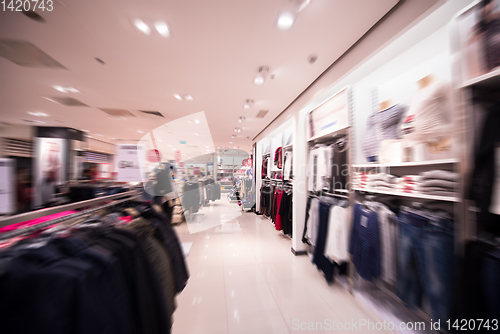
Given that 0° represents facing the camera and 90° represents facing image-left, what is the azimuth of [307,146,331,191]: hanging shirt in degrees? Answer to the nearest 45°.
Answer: approximately 45°

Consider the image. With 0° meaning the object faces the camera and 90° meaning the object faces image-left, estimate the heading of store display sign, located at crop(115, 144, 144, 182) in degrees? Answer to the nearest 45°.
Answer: approximately 0°

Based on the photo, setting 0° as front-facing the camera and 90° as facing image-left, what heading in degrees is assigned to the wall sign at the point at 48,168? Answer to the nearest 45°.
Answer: approximately 0°

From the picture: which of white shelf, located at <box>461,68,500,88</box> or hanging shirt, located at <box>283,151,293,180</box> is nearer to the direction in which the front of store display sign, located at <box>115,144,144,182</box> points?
the white shelf

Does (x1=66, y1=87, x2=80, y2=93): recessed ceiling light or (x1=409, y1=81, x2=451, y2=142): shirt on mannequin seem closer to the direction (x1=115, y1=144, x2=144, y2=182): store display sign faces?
the shirt on mannequin

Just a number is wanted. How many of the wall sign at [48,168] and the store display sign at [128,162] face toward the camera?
2

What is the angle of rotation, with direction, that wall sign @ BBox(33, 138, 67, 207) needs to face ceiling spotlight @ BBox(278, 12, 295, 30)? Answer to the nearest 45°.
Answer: approximately 45° to its left

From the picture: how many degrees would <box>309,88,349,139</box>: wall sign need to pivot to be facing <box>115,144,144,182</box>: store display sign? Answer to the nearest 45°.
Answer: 0° — it already faces it
